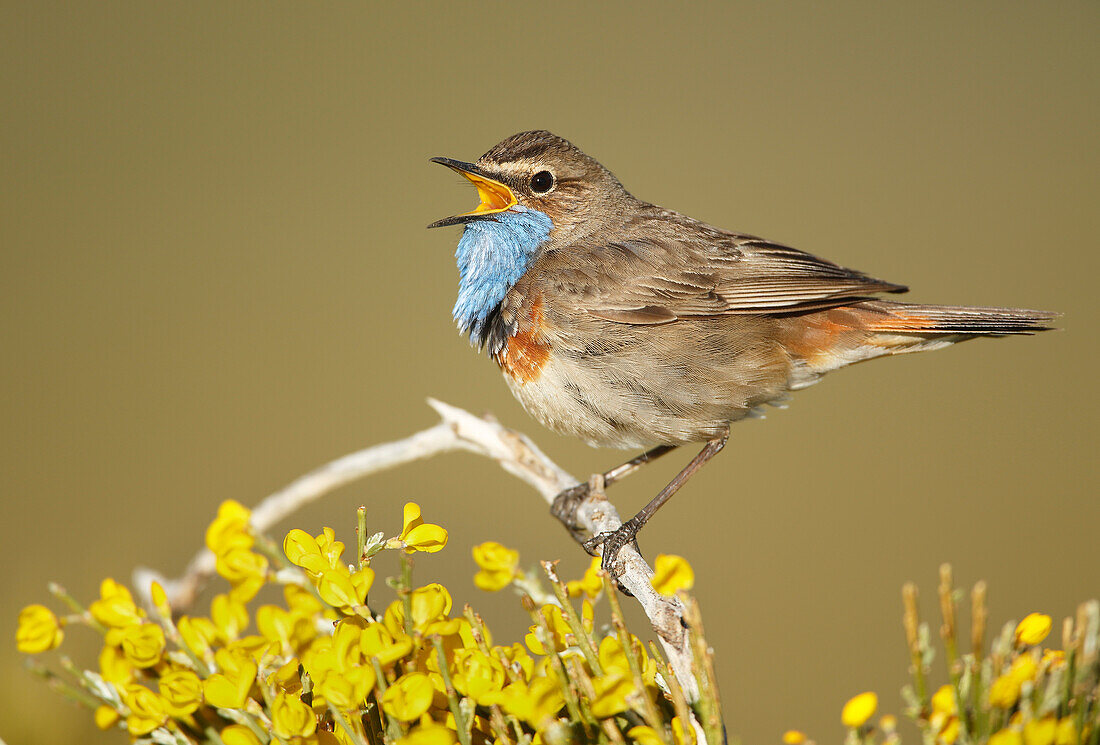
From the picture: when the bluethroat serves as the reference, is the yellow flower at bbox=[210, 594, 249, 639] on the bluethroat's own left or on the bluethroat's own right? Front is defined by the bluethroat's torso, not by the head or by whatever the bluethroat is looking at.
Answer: on the bluethroat's own left

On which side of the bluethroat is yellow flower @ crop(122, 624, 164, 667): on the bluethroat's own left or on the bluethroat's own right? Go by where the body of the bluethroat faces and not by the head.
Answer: on the bluethroat's own left

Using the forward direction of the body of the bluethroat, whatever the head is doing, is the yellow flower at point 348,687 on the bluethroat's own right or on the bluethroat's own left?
on the bluethroat's own left

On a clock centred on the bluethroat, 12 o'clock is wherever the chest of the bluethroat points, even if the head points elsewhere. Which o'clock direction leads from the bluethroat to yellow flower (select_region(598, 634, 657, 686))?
The yellow flower is roughly at 9 o'clock from the bluethroat.

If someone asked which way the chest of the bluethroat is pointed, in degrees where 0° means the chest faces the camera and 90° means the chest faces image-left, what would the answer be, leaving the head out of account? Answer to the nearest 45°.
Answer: approximately 90°
